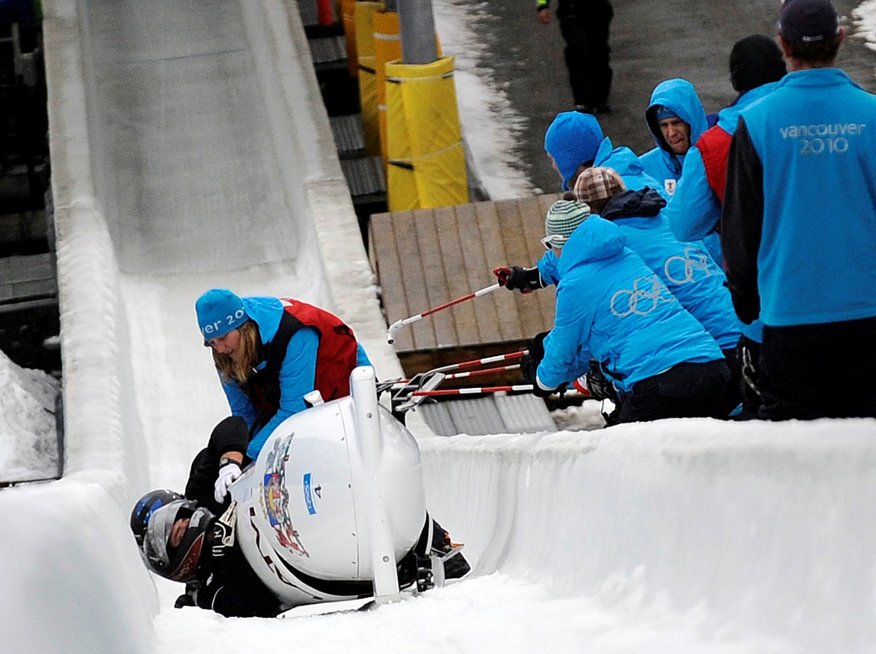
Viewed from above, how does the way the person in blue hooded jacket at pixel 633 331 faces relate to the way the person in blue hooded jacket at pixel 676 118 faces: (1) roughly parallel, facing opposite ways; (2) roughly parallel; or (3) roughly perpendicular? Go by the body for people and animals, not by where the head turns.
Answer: roughly perpendicular

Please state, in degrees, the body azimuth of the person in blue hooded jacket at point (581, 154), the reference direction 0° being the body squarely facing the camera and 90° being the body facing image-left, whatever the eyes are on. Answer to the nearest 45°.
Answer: approximately 90°

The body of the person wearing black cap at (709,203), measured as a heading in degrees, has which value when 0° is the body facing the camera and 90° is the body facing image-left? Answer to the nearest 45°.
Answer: approximately 135°

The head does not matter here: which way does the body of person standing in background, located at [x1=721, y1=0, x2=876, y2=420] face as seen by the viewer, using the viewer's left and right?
facing away from the viewer

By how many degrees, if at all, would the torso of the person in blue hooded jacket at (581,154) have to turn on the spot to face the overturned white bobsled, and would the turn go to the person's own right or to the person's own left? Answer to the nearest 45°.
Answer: approximately 90° to the person's own left

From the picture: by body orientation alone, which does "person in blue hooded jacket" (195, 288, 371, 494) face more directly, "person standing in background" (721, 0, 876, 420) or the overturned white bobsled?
the overturned white bobsled

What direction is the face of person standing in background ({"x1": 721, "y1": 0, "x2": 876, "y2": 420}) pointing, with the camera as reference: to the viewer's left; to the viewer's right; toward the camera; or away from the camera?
away from the camera

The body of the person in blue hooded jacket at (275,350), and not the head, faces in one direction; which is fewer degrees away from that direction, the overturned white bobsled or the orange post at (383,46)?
the overturned white bobsled

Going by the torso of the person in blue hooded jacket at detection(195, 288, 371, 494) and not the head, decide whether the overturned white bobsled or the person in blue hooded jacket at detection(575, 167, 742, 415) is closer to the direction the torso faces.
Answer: the overturned white bobsled

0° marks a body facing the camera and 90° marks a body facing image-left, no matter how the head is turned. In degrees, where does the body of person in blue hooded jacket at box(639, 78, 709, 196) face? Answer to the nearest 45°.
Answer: approximately 45°
